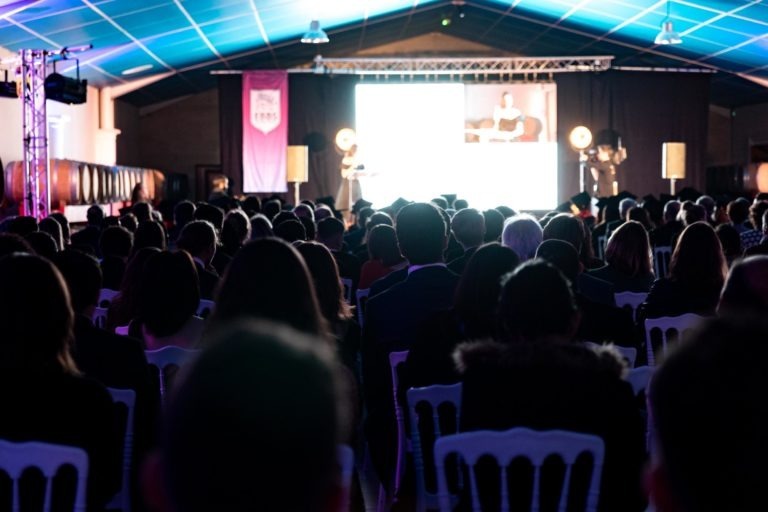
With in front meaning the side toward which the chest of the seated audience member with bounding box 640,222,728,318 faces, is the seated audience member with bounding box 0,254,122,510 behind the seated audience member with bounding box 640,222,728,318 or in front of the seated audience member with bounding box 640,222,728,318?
behind

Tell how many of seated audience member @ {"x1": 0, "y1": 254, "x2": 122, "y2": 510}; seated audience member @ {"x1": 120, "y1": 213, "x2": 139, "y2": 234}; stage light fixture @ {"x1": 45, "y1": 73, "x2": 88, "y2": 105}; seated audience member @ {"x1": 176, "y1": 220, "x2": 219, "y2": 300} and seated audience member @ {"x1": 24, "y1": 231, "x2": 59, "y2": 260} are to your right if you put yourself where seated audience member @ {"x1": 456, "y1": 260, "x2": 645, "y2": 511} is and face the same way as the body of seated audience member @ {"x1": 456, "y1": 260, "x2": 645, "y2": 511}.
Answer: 0

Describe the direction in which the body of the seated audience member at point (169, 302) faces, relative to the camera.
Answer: away from the camera

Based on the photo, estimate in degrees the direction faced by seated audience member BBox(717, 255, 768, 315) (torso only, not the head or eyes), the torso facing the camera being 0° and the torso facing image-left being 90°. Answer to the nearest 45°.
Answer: approximately 180°

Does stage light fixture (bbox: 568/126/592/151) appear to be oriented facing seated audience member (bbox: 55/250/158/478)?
yes

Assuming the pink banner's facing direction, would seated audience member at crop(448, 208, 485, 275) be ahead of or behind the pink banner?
ahead

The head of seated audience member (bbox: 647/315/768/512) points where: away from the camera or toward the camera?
away from the camera

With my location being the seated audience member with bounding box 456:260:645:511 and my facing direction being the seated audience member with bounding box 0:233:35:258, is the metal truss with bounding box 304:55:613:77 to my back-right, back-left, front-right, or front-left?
front-right

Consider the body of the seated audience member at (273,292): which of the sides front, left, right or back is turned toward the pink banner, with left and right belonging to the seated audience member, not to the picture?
front

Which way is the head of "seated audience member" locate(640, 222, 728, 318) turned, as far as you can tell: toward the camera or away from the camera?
away from the camera

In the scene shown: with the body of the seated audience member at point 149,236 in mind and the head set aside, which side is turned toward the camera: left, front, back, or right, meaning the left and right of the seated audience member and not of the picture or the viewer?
back

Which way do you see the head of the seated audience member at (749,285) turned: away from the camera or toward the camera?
away from the camera

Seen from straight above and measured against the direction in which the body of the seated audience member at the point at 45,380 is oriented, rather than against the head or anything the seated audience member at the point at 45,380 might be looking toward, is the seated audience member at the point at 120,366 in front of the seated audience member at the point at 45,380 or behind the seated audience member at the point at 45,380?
in front

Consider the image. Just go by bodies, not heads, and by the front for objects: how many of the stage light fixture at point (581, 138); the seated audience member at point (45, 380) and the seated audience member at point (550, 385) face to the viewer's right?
0

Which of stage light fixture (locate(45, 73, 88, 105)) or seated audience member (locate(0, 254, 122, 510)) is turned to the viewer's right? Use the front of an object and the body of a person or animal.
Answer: the stage light fixture

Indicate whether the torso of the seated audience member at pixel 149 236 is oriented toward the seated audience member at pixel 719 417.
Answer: no

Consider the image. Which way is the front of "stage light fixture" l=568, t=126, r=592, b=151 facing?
toward the camera

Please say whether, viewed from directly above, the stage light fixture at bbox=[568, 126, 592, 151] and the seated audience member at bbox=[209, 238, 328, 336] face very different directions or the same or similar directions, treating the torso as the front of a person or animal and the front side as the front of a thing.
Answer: very different directions

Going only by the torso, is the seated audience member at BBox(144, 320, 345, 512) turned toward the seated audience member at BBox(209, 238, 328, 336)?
yes

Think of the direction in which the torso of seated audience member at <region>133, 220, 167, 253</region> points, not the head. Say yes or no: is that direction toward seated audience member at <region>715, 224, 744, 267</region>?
no

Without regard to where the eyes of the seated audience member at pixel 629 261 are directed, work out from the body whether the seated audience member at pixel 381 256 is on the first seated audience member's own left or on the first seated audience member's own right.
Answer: on the first seated audience member's own left

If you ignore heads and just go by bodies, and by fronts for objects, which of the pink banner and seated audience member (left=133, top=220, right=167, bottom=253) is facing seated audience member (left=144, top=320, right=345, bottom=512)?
the pink banner

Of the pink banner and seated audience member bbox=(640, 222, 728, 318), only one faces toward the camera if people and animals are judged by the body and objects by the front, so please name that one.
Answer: the pink banner

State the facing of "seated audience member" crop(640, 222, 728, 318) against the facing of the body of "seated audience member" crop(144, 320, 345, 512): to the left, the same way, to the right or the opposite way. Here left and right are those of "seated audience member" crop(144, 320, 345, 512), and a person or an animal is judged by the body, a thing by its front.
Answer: the same way

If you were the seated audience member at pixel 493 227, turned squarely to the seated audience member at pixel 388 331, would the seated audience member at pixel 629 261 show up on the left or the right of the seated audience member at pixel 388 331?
left

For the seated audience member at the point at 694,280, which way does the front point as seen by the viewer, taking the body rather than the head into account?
away from the camera
